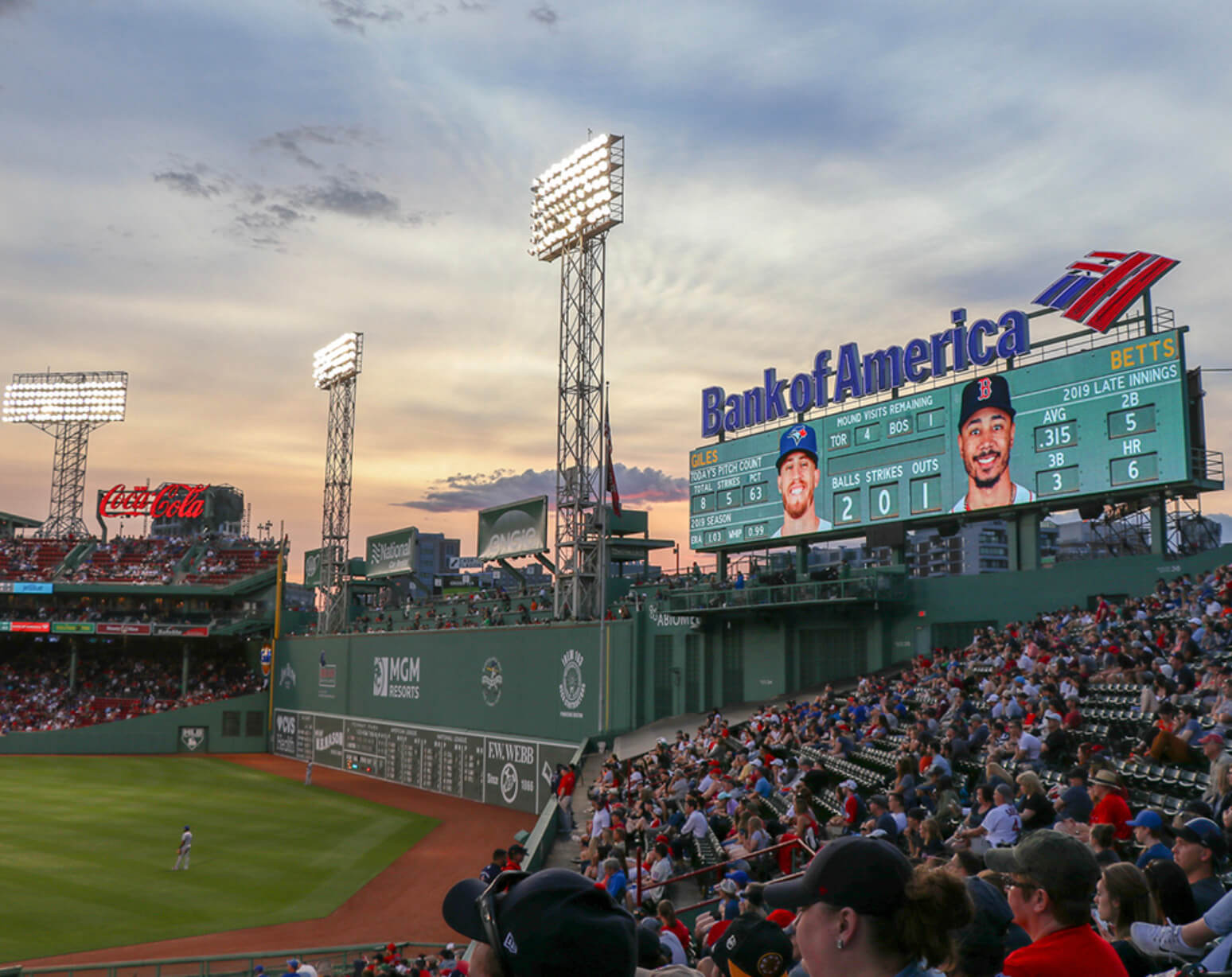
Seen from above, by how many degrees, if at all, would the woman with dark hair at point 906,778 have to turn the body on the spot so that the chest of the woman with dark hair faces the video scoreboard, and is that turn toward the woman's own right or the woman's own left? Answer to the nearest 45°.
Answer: approximately 90° to the woman's own right

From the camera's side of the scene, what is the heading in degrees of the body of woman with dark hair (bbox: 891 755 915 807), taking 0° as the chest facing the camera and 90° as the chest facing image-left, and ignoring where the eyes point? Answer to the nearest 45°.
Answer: approximately 90°

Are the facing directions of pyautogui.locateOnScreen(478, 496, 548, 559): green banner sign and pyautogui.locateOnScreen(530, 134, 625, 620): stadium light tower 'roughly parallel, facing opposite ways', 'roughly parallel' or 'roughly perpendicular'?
roughly parallel

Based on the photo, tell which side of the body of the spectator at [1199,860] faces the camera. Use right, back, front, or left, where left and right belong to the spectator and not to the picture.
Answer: left

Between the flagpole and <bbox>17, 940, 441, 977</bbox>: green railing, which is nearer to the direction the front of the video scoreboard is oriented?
the green railing

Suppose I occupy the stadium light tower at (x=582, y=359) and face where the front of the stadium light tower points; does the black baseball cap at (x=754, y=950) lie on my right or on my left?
on my left

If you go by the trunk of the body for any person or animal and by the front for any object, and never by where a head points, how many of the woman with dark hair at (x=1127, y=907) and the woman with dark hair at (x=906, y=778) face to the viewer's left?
2

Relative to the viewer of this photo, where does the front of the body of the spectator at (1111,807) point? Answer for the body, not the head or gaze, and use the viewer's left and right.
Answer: facing to the left of the viewer

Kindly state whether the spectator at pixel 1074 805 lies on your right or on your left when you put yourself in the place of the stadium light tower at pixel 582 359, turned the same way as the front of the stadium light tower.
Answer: on your left

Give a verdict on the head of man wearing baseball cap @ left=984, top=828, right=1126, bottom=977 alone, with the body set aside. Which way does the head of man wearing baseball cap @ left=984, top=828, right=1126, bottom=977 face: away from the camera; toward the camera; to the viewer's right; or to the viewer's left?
to the viewer's left

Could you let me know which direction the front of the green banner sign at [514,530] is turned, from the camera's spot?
facing the viewer and to the left of the viewer

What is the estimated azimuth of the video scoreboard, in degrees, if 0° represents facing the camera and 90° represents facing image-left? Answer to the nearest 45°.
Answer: approximately 45°
